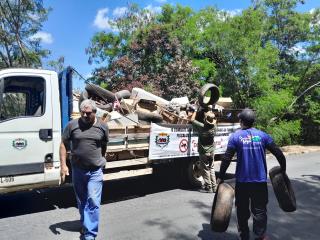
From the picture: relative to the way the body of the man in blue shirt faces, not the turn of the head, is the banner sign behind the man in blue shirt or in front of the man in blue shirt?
in front

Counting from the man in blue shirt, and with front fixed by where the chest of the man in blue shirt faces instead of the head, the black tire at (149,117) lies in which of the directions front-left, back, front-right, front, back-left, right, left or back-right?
front-left

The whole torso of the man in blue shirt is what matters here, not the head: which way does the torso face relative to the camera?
away from the camera

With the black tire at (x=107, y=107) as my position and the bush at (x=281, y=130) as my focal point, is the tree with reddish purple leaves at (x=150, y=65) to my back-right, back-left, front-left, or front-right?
front-left

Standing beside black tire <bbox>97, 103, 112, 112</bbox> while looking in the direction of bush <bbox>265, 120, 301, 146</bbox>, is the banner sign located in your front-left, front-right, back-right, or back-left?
front-right

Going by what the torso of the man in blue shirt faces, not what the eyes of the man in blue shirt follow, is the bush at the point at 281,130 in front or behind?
in front

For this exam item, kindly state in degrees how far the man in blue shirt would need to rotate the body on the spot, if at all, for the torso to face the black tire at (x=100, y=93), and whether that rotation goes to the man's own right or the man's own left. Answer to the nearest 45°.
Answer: approximately 45° to the man's own left

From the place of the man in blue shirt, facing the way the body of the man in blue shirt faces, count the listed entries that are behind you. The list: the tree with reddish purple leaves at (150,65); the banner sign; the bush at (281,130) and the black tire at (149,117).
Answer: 0
